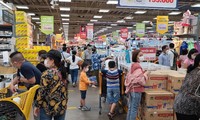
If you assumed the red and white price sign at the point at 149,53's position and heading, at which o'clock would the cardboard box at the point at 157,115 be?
The cardboard box is roughly at 12 o'clock from the red and white price sign.

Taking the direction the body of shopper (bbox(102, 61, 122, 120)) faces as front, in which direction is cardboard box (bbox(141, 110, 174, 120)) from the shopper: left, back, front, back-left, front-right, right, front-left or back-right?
back-right

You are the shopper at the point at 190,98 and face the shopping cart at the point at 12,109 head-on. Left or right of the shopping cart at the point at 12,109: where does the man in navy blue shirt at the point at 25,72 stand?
right

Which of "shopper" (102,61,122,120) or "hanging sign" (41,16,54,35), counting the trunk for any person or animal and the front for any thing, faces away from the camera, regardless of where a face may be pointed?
the shopper

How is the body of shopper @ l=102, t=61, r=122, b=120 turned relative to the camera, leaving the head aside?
away from the camera
